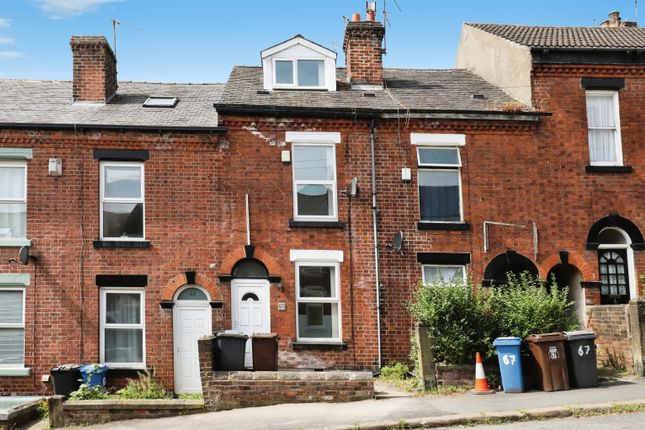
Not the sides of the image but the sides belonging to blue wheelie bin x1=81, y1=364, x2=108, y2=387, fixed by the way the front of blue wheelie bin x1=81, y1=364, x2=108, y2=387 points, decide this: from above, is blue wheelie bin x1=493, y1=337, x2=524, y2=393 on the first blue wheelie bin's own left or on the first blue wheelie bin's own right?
on the first blue wheelie bin's own left

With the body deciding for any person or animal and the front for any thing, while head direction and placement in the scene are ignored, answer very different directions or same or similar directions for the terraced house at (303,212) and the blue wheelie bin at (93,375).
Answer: same or similar directions

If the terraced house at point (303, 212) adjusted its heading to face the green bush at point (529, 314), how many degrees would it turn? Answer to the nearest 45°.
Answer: approximately 45° to its left

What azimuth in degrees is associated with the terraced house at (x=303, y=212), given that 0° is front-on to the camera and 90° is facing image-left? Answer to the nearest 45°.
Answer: approximately 0°

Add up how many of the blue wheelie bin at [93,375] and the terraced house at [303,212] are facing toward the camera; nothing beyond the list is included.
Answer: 2

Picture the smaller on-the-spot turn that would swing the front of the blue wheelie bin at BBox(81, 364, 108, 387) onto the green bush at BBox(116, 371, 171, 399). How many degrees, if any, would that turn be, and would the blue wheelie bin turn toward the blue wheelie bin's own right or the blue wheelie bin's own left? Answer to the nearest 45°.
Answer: approximately 90° to the blue wheelie bin's own left

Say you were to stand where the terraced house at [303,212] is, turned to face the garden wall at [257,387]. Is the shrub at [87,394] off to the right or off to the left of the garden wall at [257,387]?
right

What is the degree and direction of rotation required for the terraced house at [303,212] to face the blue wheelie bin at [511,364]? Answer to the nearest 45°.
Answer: approximately 45° to its left

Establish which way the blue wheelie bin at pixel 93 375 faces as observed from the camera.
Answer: facing the viewer

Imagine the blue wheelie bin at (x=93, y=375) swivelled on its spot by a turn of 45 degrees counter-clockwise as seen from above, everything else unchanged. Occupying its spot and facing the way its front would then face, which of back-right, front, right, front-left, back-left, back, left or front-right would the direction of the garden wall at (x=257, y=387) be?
front

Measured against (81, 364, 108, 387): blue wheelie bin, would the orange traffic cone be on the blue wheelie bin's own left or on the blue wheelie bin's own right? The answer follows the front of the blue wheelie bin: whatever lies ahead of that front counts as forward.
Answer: on the blue wheelie bin's own left

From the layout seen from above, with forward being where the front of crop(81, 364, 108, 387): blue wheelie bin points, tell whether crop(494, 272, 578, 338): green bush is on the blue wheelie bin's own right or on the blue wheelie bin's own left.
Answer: on the blue wheelie bin's own left
